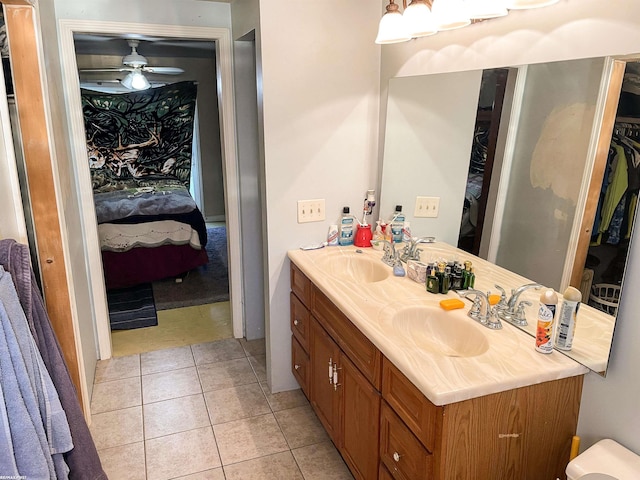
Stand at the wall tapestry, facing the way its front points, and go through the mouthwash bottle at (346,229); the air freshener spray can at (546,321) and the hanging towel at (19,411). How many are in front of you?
3

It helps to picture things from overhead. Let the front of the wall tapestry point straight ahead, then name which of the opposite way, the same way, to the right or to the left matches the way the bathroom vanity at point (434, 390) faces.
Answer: to the right

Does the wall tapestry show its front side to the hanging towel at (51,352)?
yes

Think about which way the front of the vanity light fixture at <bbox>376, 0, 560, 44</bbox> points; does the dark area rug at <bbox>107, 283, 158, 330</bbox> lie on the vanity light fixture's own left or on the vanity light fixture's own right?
on the vanity light fixture's own right

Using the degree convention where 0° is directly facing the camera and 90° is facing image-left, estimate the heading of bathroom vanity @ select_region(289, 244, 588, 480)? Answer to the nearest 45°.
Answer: approximately 45°

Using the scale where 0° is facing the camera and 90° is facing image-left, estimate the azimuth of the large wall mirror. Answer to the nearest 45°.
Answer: approximately 45°

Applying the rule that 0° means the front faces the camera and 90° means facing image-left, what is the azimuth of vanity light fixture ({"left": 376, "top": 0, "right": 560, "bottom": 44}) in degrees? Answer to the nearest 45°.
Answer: approximately 45°

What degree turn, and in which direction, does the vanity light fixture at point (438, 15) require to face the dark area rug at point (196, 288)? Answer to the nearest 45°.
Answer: approximately 90° to its right

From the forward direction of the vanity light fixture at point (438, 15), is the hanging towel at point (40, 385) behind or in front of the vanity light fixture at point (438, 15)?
in front
